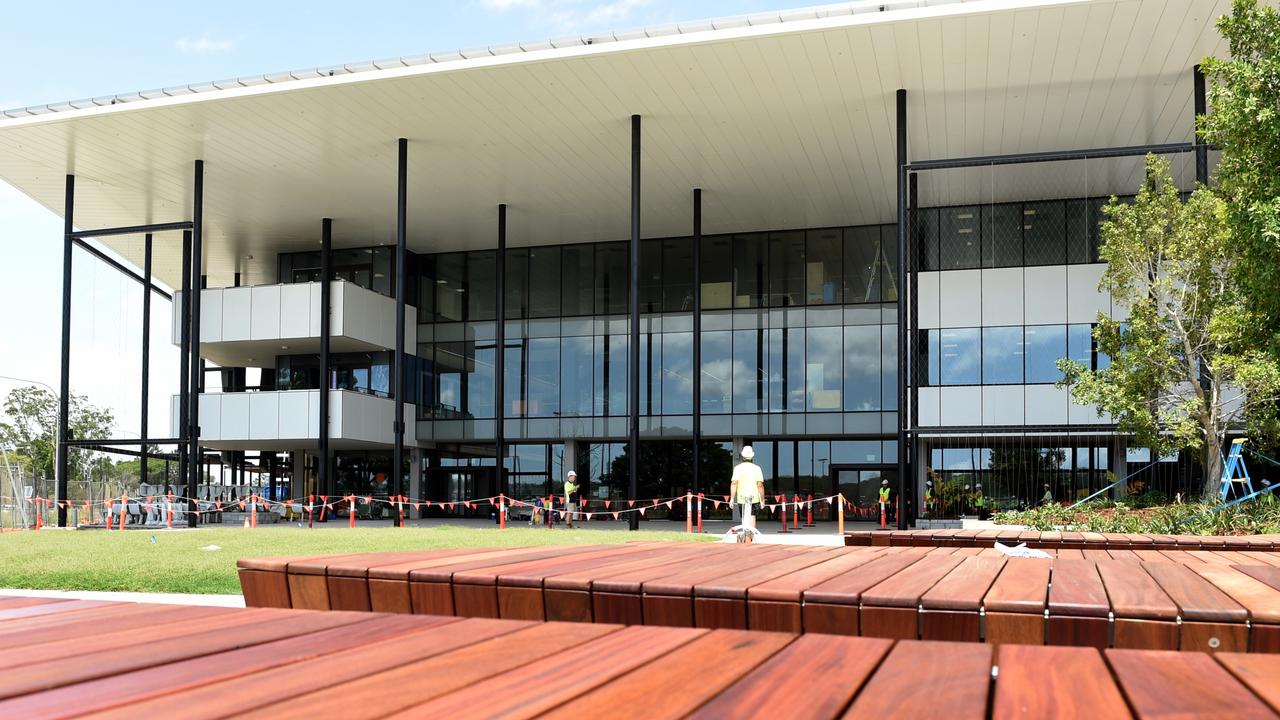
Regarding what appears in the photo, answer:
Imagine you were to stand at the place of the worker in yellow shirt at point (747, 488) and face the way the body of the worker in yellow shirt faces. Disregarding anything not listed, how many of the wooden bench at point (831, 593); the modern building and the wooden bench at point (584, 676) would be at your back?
2

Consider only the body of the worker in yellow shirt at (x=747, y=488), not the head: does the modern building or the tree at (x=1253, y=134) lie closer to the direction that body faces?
the modern building

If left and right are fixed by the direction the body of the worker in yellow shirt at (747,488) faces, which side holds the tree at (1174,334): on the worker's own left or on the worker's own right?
on the worker's own right

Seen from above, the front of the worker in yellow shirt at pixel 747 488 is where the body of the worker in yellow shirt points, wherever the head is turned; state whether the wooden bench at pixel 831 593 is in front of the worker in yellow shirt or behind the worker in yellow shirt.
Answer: behind

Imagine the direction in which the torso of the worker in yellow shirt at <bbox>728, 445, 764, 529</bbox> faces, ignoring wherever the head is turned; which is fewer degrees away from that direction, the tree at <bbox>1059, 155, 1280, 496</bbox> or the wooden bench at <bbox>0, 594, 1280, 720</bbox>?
the tree

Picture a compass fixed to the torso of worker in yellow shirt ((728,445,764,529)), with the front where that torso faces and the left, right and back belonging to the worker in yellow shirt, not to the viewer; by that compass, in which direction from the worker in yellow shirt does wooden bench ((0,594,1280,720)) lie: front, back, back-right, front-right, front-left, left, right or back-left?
back

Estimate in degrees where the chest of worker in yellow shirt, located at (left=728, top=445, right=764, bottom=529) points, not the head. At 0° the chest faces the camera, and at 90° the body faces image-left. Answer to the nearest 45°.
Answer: approximately 180°

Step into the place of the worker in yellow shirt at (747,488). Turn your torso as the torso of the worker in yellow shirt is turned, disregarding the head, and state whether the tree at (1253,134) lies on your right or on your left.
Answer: on your right

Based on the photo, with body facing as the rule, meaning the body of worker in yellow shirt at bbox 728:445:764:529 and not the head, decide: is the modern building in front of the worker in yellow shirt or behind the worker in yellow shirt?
in front
